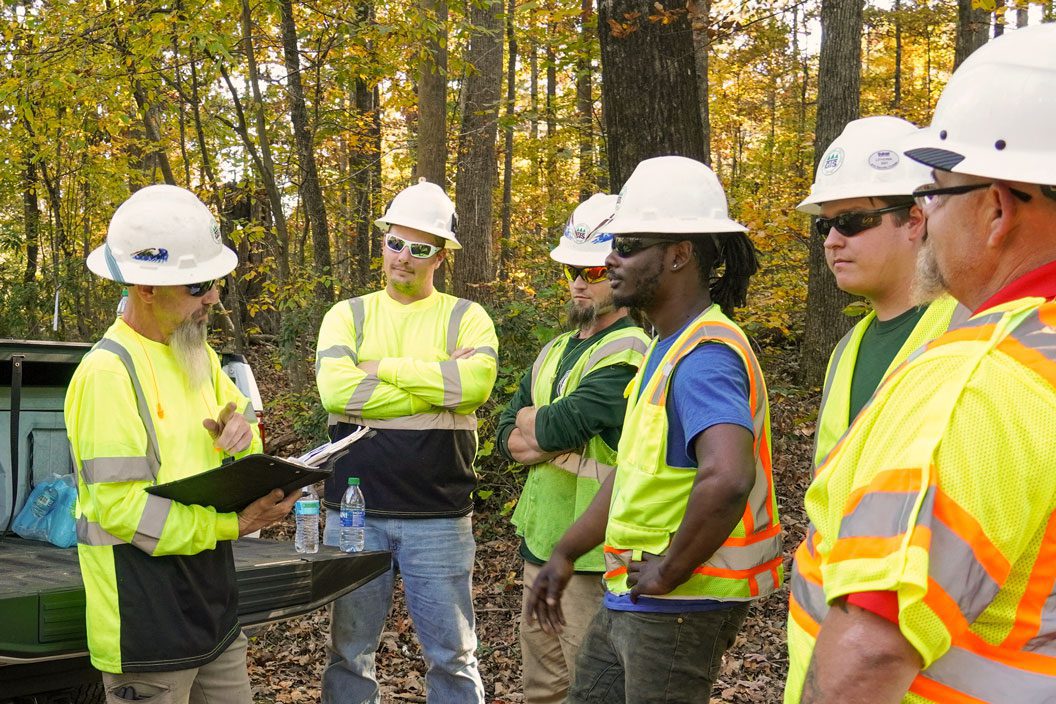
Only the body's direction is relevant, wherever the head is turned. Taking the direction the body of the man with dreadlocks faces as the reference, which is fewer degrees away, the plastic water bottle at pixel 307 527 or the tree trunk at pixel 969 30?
the plastic water bottle

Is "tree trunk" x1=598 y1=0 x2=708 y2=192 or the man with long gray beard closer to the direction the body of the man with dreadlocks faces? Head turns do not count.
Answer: the man with long gray beard

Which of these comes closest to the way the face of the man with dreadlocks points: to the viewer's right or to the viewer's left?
to the viewer's left

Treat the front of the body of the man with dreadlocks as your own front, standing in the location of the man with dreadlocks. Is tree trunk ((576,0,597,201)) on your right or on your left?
on your right

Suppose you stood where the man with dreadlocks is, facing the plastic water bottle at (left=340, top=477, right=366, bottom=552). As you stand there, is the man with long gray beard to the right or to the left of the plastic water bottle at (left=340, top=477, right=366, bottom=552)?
left

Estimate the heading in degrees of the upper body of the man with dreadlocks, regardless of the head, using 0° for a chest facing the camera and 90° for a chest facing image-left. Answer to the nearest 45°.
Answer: approximately 90°

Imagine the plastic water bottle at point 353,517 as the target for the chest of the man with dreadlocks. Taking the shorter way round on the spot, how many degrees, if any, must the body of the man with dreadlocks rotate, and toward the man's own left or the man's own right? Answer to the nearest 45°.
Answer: approximately 45° to the man's own right

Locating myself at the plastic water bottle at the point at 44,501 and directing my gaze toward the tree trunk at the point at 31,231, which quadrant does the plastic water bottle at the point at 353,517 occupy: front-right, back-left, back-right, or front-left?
back-right

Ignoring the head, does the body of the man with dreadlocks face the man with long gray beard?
yes

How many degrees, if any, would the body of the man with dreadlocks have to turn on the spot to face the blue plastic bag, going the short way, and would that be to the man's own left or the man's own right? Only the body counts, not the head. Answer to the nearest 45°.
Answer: approximately 45° to the man's own right

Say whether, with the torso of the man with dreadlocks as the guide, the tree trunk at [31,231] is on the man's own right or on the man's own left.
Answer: on the man's own right

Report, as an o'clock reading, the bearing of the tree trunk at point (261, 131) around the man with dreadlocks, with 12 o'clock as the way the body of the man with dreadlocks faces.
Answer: The tree trunk is roughly at 2 o'clock from the man with dreadlocks.
